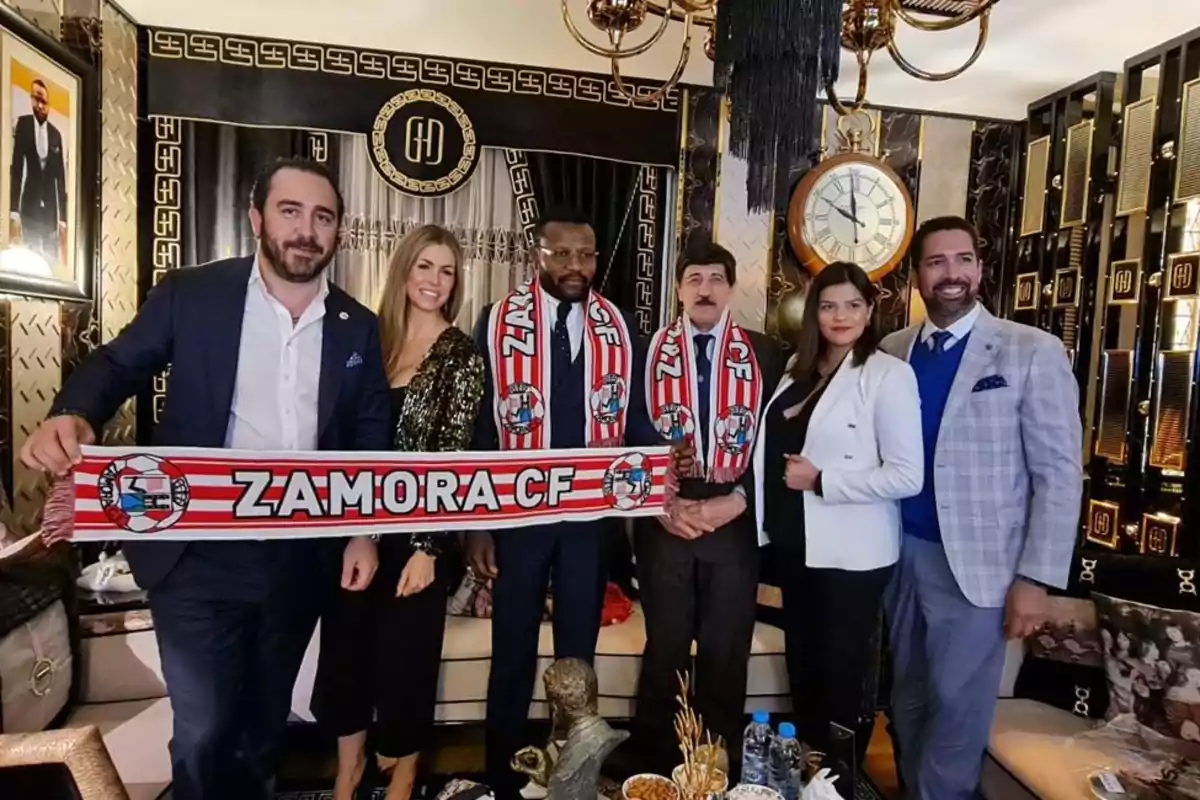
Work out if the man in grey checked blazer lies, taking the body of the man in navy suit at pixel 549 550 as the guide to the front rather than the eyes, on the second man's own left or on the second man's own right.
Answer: on the second man's own left

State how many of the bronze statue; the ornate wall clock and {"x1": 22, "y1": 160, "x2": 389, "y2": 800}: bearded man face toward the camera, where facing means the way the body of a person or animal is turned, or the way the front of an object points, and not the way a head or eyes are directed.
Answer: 2

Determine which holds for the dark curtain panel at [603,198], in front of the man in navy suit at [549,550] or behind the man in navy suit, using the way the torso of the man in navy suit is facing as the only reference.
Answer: behind

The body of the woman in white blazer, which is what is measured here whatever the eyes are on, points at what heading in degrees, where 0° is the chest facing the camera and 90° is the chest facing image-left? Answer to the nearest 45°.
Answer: approximately 45°

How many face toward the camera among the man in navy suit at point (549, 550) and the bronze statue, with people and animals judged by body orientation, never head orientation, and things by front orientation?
1

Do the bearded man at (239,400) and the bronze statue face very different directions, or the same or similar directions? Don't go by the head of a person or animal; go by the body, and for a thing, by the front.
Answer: very different directions

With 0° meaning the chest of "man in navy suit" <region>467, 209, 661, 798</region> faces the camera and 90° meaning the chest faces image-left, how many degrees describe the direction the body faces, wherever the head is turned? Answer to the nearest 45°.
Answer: approximately 0°
